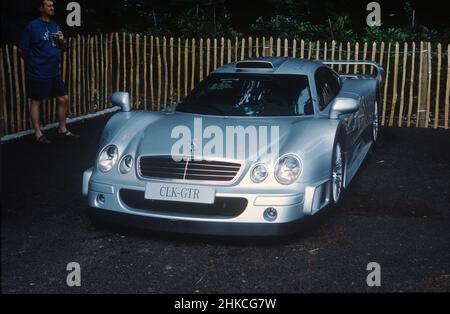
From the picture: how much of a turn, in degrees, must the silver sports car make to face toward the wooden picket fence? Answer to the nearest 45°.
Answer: approximately 135° to its right

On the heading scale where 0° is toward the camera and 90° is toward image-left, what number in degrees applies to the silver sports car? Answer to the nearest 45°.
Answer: approximately 45°

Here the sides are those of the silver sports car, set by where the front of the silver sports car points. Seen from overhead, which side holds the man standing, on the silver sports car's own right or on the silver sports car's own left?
on the silver sports car's own right
